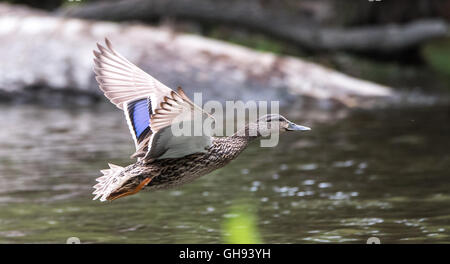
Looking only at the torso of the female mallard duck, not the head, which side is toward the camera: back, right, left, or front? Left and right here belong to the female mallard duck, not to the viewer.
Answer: right

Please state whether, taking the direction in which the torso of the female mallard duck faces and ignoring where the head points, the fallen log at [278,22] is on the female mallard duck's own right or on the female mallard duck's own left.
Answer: on the female mallard duck's own left
